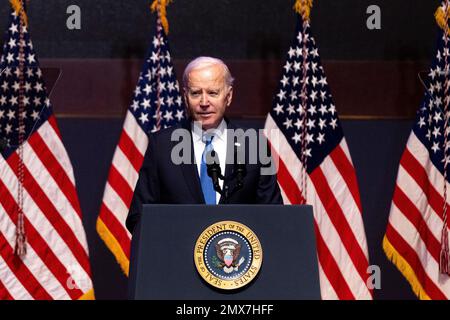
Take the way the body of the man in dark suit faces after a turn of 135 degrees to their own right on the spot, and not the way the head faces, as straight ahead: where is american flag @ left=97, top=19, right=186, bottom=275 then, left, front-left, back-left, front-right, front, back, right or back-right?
front-right

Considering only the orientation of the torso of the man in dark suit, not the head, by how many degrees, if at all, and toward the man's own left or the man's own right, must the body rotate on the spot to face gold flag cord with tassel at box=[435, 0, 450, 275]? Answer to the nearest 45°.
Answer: approximately 135° to the man's own left

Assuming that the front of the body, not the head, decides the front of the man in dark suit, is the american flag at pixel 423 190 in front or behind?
behind

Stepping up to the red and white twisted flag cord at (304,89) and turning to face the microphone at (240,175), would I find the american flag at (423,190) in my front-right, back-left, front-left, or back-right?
back-left

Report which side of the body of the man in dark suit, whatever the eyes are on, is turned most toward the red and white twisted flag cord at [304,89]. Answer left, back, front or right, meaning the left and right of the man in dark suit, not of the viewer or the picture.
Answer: back

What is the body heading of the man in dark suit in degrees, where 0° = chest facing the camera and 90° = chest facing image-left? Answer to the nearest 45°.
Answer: approximately 0°

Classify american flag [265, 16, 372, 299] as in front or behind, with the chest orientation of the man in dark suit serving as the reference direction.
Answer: behind

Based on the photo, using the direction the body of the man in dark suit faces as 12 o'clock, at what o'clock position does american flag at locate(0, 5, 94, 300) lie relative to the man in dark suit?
The american flag is roughly at 5 o'clock from the man in dark suit.
